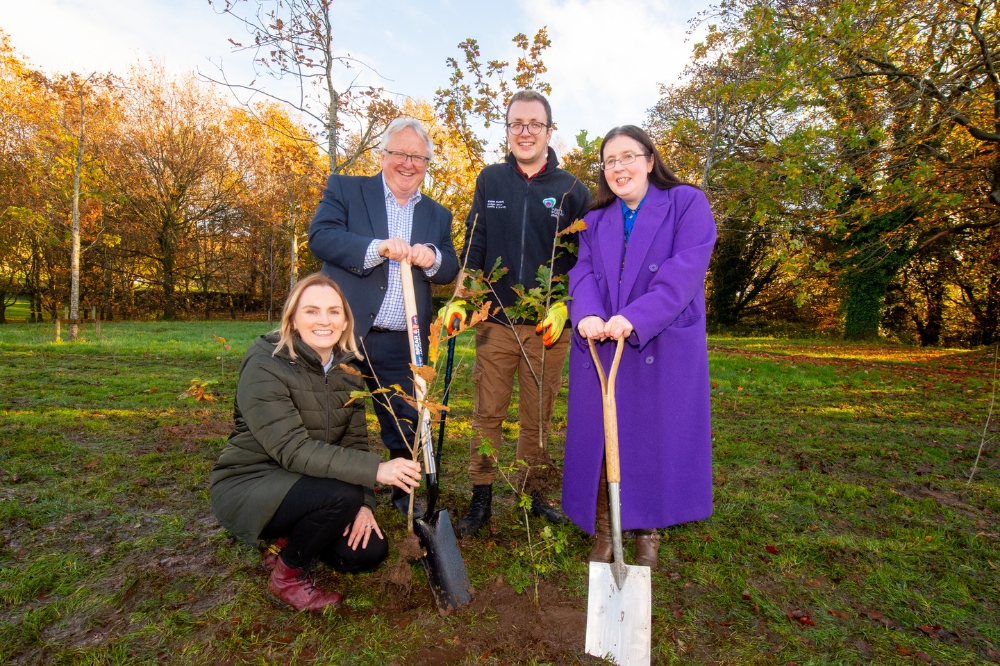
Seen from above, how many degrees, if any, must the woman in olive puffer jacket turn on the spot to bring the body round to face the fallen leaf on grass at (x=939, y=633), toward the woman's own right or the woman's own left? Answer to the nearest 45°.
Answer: approximately 45° to the woman's own left

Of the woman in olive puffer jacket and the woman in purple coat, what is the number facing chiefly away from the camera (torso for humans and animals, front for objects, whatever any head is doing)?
0

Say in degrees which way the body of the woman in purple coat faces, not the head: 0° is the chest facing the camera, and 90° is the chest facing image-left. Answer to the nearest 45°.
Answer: approximately 45°

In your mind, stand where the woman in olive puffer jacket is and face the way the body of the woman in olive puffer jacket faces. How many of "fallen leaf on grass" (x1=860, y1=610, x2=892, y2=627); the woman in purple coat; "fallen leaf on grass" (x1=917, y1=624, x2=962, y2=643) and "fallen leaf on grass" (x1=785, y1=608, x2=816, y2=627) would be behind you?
0

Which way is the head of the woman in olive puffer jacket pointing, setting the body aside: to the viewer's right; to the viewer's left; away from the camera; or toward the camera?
toward the camera

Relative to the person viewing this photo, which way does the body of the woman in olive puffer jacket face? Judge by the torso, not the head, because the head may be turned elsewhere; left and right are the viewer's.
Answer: facing the viewer and to the right of the viewer

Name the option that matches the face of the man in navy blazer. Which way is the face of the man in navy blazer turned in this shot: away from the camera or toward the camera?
toward the camera

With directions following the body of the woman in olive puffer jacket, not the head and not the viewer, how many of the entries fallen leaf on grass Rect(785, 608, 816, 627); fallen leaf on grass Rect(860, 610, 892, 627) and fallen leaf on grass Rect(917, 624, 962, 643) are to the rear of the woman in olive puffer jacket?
0
